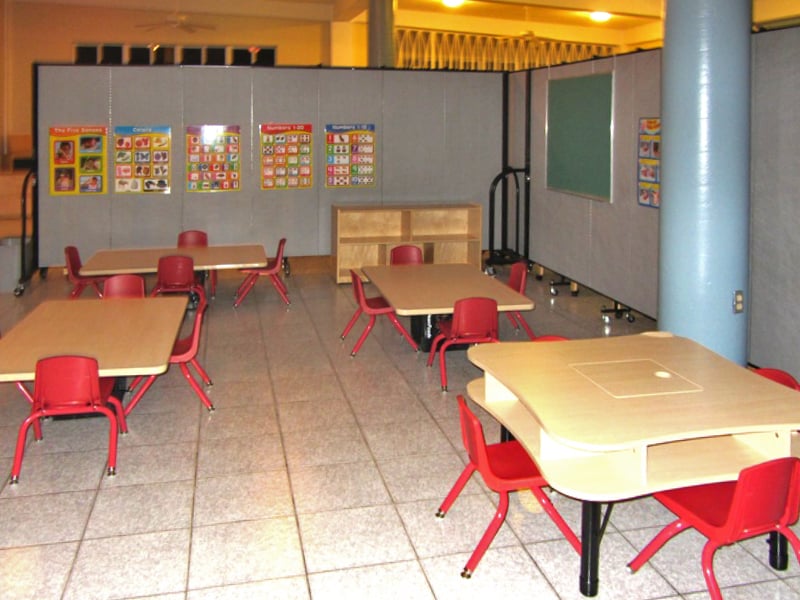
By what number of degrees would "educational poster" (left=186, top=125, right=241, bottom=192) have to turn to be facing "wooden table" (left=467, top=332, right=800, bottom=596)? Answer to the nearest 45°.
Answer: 0° — it already faces it

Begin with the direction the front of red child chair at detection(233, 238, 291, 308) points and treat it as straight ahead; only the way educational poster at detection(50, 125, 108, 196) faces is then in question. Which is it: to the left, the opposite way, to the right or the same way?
to the left

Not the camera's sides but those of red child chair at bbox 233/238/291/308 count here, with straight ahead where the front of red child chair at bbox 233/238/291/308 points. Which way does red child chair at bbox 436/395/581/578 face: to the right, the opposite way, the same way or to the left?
the opposite way

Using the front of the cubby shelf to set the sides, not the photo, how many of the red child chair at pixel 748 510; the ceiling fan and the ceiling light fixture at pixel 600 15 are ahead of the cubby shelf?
1

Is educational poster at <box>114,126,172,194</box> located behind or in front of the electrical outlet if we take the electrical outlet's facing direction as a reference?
behind

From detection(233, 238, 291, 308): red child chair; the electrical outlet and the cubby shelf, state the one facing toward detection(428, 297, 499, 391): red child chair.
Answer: the cubby shelf

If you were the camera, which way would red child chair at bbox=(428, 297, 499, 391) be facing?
facing away from the viewer and to the left of the viewer

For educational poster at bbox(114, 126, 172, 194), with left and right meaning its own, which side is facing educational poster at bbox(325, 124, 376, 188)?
left

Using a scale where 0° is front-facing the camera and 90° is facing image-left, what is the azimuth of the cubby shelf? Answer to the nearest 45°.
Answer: approximately 0°

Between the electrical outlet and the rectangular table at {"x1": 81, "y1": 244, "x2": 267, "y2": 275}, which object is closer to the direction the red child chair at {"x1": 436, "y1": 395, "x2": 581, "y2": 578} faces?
the electrical outlet

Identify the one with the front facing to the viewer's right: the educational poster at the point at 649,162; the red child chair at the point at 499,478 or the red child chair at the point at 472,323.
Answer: the red child chair at the point at 499,478

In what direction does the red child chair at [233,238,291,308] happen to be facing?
to the viewer's left
